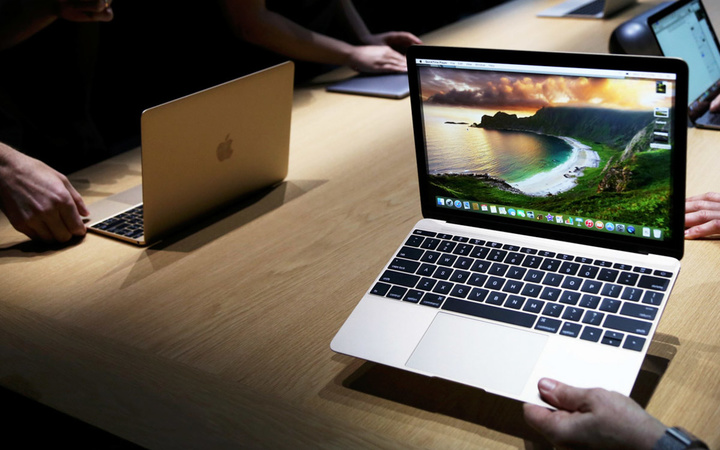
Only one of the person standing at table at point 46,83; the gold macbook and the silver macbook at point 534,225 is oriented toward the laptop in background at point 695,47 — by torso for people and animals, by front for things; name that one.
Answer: the person standing at table

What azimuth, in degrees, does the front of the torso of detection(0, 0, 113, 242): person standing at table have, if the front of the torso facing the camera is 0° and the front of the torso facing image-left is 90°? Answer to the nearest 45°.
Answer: approximately 315°

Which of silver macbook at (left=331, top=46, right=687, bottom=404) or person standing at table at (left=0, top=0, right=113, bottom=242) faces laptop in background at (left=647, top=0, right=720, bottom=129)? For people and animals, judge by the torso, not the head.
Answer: the person standing at table

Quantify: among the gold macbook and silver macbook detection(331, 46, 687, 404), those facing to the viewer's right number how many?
0

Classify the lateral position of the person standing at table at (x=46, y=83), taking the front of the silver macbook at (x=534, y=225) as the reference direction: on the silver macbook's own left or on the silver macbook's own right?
on the silver macbook's own right

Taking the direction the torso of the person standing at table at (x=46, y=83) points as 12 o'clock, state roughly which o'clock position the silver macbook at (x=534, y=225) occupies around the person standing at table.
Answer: The silver macbook is roughly at 1 o'clock from the person standing at table.

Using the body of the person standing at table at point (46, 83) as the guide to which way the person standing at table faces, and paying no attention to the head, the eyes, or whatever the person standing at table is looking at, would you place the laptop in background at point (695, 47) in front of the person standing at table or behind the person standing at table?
in front

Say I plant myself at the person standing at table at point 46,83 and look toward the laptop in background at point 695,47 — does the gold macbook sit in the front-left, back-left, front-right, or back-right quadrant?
front-right

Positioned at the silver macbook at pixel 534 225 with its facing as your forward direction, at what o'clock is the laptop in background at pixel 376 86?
The laptop in background is roughly at 4 o'clock from the silver macbook.

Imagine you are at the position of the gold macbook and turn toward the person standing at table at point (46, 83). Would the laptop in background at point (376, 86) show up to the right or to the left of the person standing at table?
right

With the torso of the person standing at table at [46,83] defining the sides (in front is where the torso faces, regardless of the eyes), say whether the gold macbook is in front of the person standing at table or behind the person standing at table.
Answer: in front
